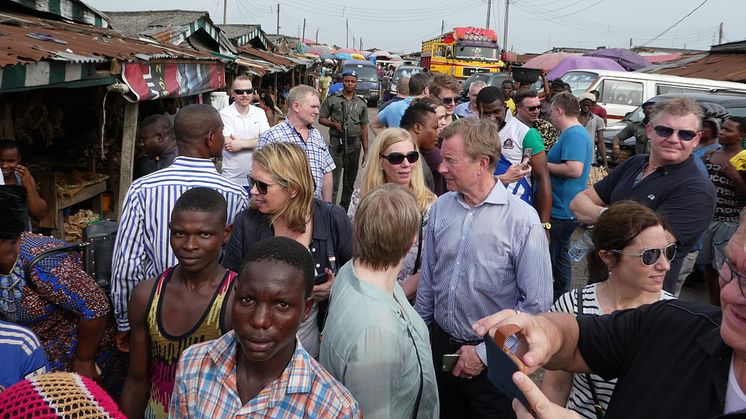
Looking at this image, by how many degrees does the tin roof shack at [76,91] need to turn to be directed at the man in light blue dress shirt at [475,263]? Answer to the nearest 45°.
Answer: approximately 45° to its right

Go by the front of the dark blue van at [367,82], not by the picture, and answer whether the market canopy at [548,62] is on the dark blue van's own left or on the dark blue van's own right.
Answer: on the dark blue van's own left

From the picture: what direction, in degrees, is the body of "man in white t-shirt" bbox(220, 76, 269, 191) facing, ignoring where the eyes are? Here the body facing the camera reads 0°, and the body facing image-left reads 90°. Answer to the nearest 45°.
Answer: approximately 0°

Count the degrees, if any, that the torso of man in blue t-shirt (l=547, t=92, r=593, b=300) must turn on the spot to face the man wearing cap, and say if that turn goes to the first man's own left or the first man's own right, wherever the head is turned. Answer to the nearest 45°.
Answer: approximately 45° to the first man's own right

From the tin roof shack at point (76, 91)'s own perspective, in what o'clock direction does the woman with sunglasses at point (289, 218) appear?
The woman with sunglasses is roughly at 1 o'clock from the tin roof shack.

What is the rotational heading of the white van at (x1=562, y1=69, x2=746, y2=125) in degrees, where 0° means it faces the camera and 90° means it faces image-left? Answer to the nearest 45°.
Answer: approximately 45°

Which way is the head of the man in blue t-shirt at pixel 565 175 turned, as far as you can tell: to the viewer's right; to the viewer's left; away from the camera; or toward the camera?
to the viewer's left

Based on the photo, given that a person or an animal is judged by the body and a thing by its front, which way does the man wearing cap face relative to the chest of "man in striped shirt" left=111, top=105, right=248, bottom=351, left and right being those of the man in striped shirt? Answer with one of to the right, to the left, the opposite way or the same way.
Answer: the opposite way

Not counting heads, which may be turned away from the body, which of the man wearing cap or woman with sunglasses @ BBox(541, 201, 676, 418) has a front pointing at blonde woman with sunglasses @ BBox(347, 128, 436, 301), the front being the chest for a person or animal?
the man wearing cap

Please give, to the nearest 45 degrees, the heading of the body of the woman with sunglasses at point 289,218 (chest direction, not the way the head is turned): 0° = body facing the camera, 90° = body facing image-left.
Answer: approximately 0°

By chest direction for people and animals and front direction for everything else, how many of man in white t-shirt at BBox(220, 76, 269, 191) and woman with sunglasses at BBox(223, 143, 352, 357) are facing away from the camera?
0

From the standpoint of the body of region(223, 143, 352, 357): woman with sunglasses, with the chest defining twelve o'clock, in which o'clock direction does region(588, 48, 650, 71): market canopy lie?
The market canopy is roughly at 7 o'clock from the woman with sunglasses.

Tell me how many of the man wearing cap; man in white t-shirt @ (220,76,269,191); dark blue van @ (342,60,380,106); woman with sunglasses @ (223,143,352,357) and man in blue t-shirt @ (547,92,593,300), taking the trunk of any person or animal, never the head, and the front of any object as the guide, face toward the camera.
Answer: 4

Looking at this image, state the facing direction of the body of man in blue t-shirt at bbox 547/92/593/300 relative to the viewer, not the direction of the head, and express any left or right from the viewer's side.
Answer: facing to the left of the viewer
